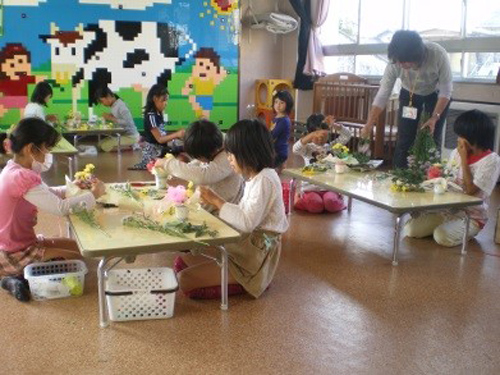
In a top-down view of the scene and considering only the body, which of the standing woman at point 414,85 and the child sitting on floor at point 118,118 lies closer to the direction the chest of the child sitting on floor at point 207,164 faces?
the child sitting on floor

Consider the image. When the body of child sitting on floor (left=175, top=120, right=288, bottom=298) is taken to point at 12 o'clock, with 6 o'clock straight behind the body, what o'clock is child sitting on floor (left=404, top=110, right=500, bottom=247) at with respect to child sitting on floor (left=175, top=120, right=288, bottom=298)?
child sitting on floor (left=404, top=110, right=500, bottom=247) is roughly at 5 o'clock from child sitting on floor (left=175, top=120, right=288, bottom=298).

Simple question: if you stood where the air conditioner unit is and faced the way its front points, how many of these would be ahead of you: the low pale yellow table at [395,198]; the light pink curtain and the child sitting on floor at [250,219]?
2

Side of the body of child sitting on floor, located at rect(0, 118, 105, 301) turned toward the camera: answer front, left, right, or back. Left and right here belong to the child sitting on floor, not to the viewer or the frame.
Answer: right

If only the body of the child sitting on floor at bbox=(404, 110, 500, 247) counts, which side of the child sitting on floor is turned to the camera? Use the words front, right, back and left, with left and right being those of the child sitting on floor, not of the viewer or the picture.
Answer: left

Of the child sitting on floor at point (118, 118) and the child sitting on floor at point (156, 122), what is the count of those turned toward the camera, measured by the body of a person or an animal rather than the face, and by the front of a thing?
0

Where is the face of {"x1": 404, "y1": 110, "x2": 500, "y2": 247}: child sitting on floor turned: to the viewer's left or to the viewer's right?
to the viewer's left

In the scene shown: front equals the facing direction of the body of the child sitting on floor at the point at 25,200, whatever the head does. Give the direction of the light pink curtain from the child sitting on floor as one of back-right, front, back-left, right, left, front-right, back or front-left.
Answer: front-left
